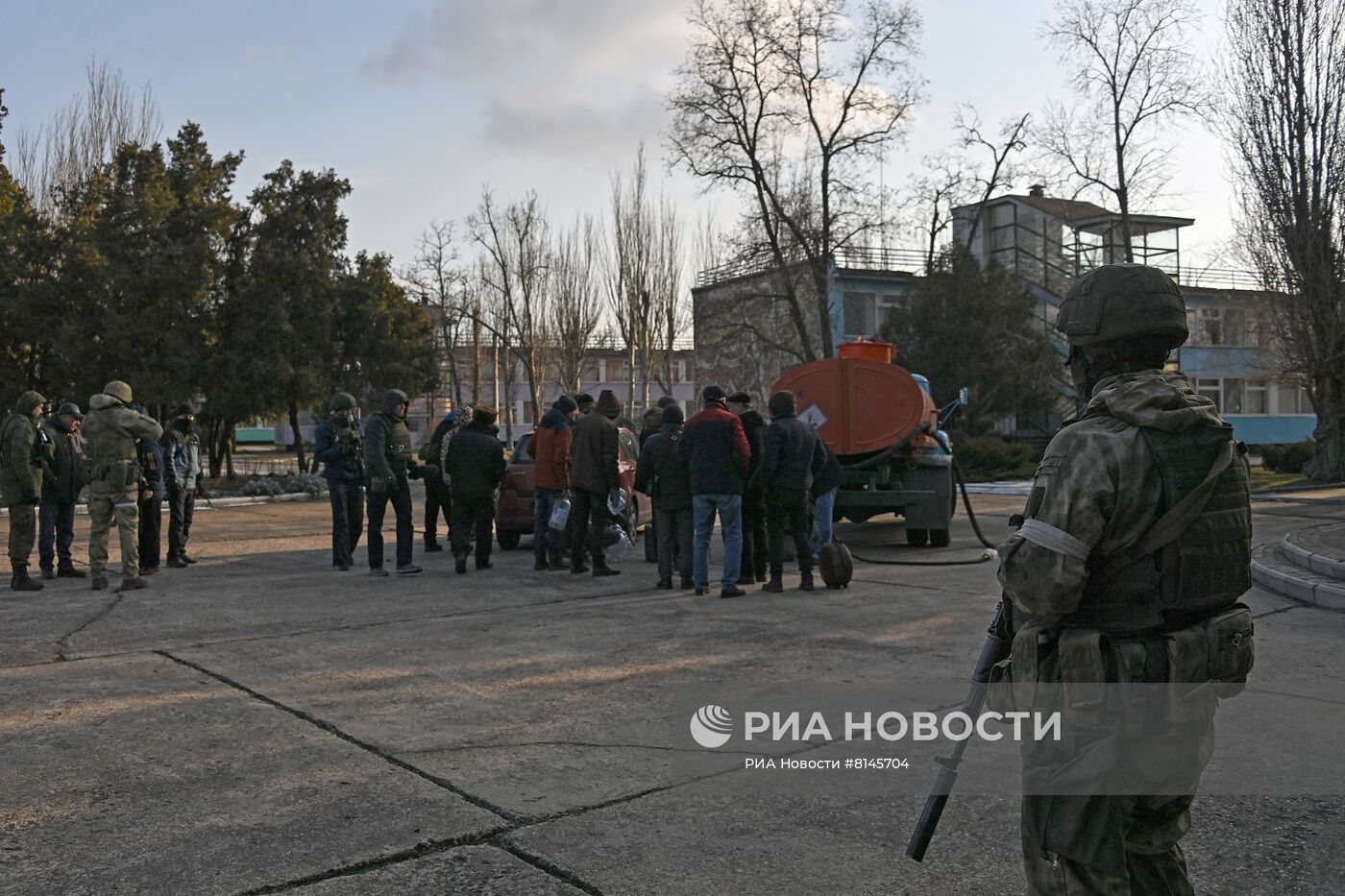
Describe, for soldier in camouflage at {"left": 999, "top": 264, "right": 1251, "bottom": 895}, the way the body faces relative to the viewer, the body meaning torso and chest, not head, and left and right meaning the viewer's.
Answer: facing away from the viewer and to the left of the viewer

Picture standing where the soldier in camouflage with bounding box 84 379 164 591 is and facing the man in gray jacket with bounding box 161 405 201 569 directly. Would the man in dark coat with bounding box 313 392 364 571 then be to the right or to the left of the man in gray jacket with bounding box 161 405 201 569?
right

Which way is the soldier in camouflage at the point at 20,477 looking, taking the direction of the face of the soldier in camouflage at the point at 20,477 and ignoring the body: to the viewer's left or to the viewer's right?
to the viewer's right

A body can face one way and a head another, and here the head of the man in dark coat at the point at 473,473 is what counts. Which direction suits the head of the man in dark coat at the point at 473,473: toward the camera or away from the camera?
away from the camera

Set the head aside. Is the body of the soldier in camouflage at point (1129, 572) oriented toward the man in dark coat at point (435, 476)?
yes

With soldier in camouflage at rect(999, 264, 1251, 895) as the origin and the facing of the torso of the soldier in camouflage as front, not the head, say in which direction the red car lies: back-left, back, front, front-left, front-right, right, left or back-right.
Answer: front

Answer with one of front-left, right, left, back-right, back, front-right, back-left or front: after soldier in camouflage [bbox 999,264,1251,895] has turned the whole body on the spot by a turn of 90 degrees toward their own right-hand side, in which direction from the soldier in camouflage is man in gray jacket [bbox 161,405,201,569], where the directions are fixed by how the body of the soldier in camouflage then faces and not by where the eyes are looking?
left

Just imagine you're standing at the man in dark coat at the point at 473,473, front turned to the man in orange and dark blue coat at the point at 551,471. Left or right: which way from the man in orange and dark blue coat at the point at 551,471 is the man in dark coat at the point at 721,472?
right

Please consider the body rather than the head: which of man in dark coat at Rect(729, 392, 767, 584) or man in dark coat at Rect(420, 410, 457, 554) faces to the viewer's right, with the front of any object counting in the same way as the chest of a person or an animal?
man in dark coat at Rect(420, 410, 457, 554)
